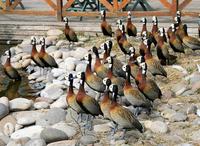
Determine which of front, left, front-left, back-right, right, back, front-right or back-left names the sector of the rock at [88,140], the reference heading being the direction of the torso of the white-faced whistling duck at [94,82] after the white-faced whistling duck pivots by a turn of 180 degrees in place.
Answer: right

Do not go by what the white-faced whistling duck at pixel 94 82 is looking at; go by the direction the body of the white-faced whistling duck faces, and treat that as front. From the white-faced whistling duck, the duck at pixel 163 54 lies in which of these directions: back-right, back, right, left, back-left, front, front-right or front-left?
back-right

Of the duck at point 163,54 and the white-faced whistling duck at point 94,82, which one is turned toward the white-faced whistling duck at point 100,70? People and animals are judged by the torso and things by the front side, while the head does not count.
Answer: the duck

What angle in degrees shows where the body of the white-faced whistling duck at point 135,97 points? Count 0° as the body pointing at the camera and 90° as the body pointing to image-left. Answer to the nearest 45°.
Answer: approximately 90°

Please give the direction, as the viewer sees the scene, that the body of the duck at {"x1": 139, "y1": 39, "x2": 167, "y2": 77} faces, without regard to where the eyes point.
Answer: to the viewer's left

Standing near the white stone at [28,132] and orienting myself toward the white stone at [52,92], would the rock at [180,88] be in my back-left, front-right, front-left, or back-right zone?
front-right

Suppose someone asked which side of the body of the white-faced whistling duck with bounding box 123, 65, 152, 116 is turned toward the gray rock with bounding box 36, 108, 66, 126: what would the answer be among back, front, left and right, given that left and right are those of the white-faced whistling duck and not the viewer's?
front

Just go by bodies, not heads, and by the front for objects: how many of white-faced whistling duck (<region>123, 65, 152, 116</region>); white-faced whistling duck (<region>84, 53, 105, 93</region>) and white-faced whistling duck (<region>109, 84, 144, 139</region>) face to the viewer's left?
3

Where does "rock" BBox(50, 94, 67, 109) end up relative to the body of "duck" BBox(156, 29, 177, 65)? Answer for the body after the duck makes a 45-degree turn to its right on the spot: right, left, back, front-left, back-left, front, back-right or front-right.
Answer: front-left

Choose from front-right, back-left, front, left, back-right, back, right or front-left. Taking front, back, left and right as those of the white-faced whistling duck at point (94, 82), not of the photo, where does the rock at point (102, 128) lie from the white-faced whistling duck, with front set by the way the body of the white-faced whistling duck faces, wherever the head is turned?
left

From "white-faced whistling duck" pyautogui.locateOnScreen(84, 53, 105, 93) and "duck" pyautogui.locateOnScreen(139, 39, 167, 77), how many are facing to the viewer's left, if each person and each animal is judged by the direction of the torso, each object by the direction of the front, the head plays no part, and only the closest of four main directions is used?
2

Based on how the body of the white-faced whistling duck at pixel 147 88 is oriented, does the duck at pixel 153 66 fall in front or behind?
behind

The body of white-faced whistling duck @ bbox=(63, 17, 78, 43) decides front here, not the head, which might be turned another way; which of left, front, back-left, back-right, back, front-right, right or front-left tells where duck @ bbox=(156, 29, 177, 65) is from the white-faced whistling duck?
left

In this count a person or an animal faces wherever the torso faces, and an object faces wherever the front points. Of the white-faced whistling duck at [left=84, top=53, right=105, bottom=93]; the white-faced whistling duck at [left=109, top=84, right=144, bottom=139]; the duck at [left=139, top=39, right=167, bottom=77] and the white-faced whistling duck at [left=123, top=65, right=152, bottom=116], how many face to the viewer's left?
4

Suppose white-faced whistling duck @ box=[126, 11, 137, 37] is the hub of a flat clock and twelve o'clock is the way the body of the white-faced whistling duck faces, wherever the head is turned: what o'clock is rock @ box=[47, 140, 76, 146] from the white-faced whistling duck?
The rock is roughly at 11 o'clock from the white-faced whistling duck.

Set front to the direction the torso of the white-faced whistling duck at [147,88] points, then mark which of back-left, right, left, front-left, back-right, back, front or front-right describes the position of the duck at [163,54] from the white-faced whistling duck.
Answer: back-right

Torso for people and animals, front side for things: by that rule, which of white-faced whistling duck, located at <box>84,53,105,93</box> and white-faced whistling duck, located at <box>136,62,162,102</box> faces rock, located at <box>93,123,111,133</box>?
white-faced whistling duck, located at <box>136,62,162,102</box>

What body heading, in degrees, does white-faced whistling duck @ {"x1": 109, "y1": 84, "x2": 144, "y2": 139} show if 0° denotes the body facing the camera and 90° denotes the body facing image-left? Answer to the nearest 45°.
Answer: approximately 90°

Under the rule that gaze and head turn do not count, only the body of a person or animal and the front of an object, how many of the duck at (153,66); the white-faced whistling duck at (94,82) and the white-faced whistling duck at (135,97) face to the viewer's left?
3
